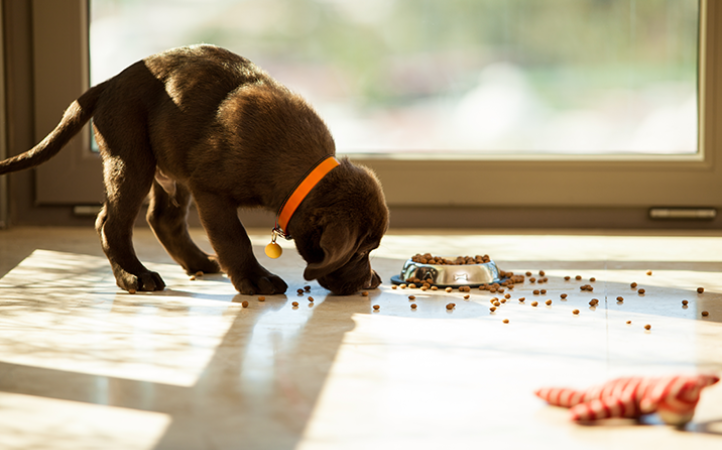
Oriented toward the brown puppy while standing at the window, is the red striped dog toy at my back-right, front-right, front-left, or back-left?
front-left

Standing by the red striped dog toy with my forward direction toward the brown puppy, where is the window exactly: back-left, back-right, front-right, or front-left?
front-right

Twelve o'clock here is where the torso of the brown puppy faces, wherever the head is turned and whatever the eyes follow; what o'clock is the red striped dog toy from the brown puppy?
The red striped dog toy is roughly at 2 o'clock from the brown puppy.

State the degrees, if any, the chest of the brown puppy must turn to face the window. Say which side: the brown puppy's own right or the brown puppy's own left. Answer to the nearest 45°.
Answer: approximately 45° to the brown puppy's own left

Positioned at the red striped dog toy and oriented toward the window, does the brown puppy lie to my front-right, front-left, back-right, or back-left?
front-left

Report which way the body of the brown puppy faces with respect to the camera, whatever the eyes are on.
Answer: to the viewer's right
